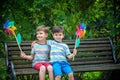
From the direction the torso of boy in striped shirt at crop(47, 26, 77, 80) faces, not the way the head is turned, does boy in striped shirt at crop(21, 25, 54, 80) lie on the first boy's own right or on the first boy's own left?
on the first boy's own right

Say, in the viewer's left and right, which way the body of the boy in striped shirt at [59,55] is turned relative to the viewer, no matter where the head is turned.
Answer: facing the viewer

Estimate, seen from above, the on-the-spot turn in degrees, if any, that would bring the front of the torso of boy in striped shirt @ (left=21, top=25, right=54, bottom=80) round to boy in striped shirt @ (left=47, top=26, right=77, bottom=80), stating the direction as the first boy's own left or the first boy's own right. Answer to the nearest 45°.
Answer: approximately 90° to the first boy's own left

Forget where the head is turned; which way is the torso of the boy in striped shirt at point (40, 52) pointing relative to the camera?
toward the camera
